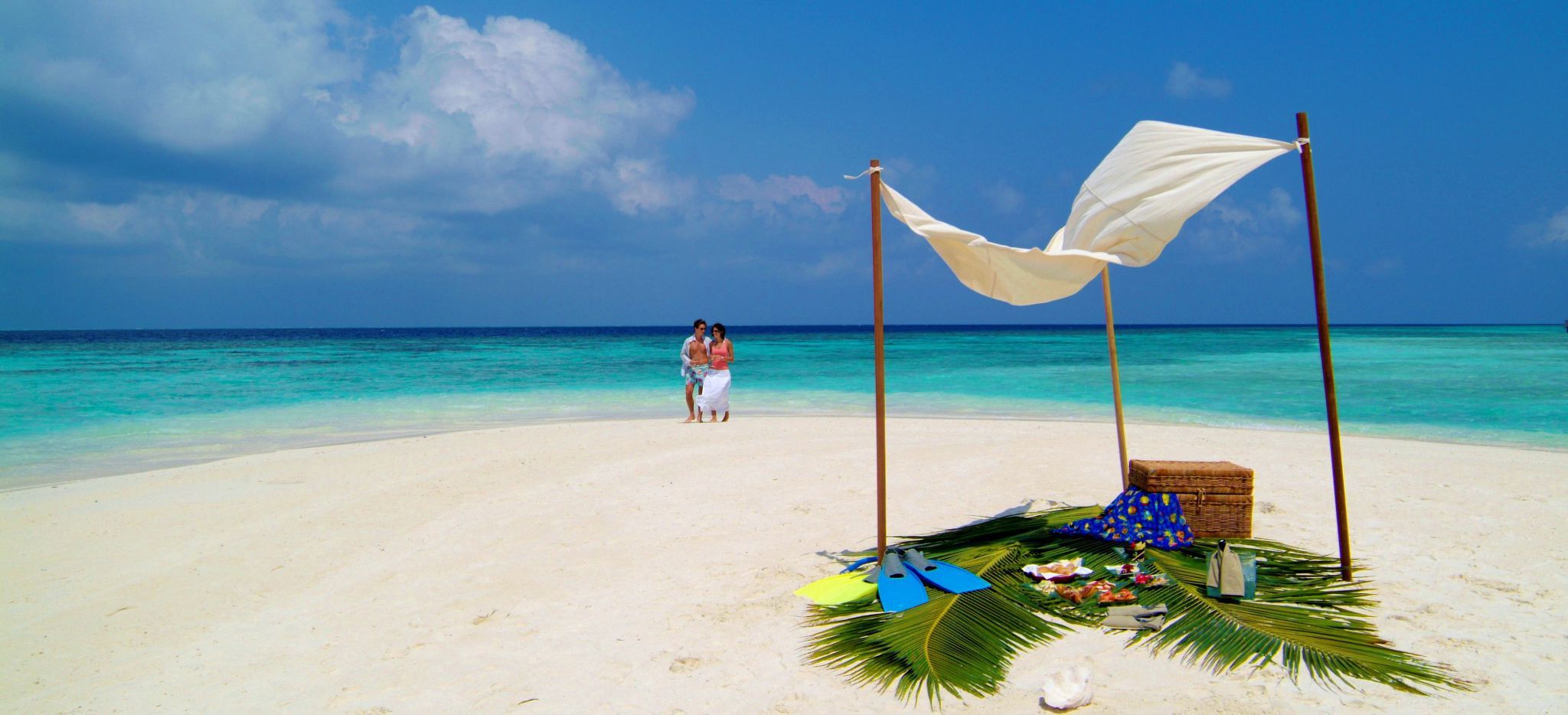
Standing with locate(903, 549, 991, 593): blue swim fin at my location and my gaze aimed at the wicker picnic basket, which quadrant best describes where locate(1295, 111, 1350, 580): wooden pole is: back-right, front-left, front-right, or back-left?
front-right

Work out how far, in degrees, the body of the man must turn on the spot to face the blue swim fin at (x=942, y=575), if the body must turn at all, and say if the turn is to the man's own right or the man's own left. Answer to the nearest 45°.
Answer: approximately 45° to the man's own right

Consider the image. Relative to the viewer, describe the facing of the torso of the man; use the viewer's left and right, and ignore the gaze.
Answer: facing the viewer and to the right of the viewer

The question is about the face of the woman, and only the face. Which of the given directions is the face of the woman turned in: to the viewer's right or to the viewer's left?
to the viewer's left

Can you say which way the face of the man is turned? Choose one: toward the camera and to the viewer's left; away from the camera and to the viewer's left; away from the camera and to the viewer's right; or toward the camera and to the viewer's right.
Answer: toward the camera and to the viewer's right

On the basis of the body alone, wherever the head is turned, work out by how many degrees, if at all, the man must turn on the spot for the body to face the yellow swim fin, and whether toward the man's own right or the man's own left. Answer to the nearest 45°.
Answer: approximately 45° to the man's own right

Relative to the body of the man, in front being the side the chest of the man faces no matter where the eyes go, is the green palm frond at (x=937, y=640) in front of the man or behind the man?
in front

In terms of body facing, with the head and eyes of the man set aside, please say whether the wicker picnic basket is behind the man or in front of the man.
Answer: in front
